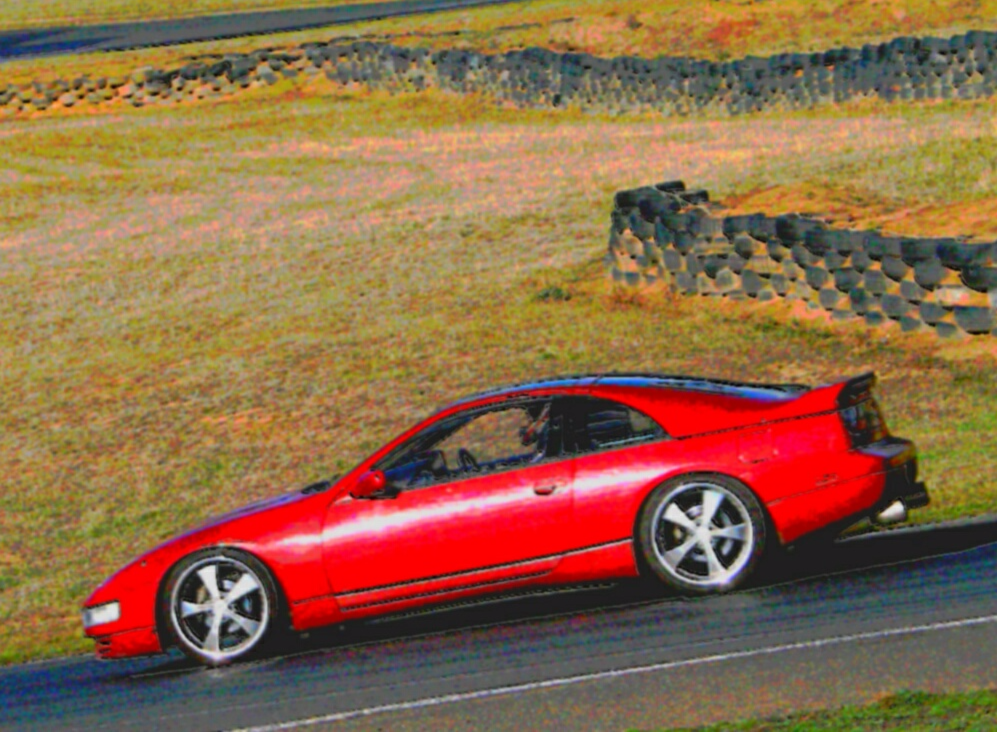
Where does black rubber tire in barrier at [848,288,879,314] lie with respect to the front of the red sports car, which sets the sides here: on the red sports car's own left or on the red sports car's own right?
on the red sports car's own right

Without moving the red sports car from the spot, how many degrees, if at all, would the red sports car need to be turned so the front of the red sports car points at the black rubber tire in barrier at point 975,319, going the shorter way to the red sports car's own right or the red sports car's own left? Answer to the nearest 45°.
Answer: approximately 135° to the red sports car's own right

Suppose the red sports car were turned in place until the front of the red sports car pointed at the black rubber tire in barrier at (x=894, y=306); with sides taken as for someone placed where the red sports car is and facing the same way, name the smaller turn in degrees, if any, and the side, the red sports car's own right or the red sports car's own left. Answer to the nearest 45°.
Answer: approximately 135° to the red sports car's own right

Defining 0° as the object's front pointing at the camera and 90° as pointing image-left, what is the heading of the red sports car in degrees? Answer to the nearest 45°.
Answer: approximately 90°

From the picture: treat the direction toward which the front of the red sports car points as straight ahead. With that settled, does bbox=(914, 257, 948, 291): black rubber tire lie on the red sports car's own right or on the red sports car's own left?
on the red sports car's own right

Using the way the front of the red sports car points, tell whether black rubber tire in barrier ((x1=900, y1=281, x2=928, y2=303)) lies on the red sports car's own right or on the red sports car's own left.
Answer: on the red sports car's own right

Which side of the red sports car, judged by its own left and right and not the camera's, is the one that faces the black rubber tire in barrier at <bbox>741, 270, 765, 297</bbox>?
right

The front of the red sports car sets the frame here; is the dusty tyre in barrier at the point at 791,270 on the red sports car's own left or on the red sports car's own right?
on the red sports car's own right

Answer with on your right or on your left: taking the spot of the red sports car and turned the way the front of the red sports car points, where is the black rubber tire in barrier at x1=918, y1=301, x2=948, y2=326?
on your right
